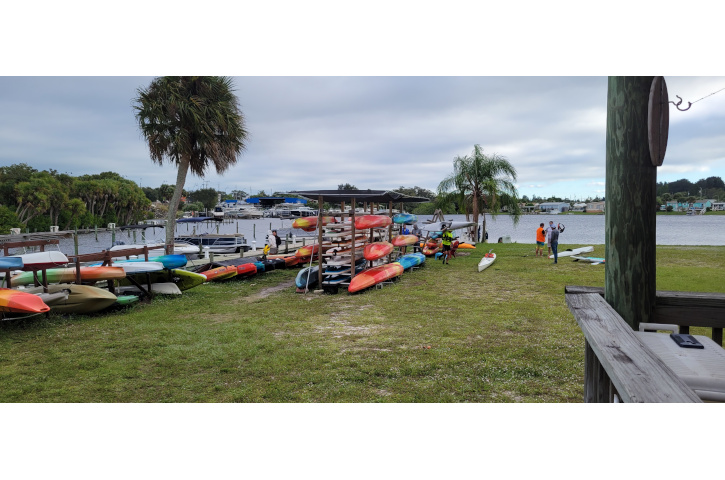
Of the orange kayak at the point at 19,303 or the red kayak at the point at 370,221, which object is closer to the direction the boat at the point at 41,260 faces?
the red kayak

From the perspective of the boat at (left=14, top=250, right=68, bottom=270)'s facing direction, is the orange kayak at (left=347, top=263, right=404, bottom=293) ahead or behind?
ahead

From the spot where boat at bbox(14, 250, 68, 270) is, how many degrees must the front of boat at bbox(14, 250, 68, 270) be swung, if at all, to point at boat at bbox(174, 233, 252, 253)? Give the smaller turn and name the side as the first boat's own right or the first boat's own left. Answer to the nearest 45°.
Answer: approximately 45° to the first boat's own left

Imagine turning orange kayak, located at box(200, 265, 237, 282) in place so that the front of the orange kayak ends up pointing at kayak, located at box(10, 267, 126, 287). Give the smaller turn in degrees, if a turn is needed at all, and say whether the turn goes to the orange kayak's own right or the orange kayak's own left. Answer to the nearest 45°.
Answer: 0° — it already faces it

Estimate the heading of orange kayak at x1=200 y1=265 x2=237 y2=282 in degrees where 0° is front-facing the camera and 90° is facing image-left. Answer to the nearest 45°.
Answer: approximately 45°

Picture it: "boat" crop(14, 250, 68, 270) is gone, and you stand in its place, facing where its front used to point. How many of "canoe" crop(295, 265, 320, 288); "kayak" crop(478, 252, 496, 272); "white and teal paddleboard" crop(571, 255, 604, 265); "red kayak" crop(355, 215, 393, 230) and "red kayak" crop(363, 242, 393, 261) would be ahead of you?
5

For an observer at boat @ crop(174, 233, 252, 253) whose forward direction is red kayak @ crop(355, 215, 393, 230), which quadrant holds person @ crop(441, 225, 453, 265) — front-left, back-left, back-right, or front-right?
front-left
